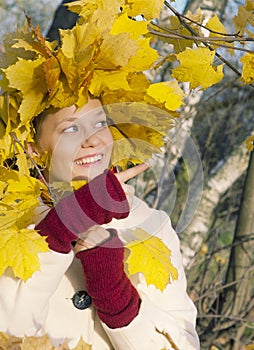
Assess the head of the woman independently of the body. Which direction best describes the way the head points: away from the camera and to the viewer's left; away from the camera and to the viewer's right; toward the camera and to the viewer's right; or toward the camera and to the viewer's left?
toward the camera and to the viewer's right

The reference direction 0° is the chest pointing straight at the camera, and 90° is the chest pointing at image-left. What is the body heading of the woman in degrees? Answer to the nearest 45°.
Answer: approximately 0°

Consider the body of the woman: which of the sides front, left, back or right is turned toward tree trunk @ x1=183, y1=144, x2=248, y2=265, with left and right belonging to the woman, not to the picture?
back

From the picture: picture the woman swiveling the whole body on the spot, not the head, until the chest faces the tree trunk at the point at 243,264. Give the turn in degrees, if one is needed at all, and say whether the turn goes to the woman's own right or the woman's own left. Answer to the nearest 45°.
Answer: approximately 135° to the woman's own left

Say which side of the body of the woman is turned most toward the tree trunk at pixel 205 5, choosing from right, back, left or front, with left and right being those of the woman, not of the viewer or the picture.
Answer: back
